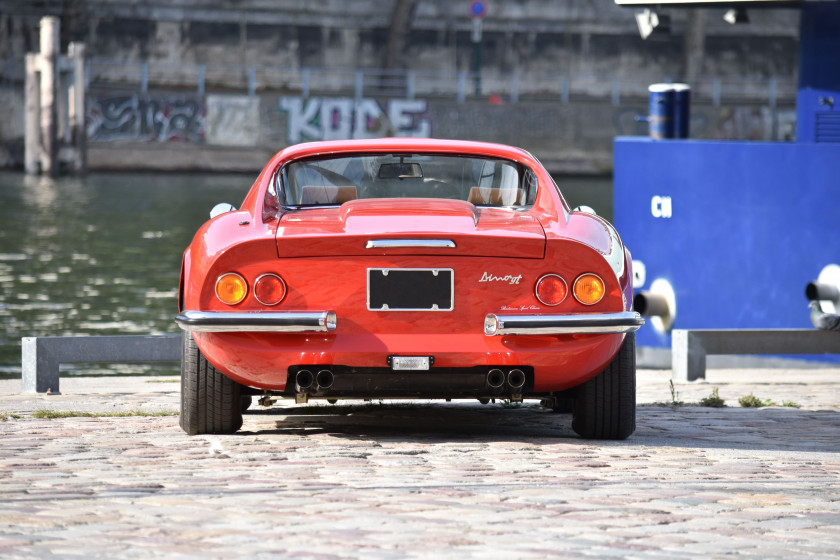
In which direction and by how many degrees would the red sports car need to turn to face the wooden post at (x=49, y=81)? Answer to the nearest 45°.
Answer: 0° — it already faces it

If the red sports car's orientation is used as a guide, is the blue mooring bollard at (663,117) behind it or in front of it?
in front

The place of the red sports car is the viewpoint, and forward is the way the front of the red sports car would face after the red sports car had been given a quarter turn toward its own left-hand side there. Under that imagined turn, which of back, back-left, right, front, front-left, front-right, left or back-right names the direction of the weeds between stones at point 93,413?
front-right

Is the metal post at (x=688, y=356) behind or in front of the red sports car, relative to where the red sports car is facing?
in front

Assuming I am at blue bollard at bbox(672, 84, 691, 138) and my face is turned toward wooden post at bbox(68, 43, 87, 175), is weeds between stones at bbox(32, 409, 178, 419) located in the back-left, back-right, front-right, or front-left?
back-left

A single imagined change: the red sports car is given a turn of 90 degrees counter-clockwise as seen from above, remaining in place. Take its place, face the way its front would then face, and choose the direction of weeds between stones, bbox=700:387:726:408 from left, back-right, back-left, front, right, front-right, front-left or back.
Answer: back-right

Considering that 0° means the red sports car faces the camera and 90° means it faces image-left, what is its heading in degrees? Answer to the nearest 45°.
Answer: approximately 180°

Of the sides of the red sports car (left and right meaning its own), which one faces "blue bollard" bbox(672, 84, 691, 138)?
front

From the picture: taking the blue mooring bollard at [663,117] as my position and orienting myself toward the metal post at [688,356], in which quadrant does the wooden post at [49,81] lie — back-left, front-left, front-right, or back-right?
back-right
